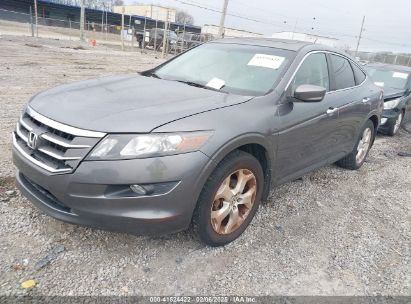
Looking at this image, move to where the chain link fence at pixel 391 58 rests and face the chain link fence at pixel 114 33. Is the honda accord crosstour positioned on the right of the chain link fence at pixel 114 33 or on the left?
left

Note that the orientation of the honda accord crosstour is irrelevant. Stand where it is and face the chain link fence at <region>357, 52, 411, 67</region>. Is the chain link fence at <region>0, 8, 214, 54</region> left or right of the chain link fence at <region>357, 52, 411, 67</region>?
left

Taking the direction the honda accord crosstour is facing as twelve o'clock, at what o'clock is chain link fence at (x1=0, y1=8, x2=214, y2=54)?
The chain link fence is roughly at 4 o'clock from the honda accord crosstour.

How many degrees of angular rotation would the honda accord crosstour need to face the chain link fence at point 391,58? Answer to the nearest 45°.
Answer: approximately 180°

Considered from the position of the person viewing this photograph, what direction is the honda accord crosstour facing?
facing the viewer and to the left of the viewer
